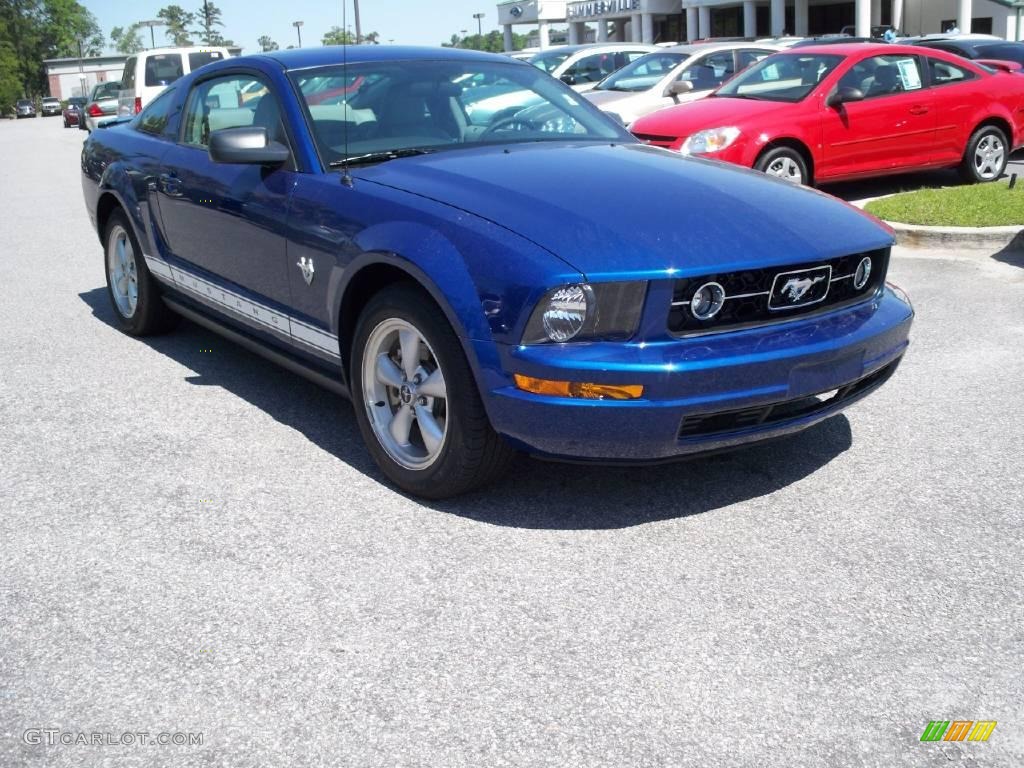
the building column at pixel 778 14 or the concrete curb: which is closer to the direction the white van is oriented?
the building column

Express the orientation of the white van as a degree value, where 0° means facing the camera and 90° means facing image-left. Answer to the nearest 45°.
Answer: approximately 225°

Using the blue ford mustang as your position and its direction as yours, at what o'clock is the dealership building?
The dealership building is roughly at 8 o'clock from the blue ford mustang.

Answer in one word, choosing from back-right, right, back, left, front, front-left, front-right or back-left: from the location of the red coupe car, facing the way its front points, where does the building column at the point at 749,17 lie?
back-right

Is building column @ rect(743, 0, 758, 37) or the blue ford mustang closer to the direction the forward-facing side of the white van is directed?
the building column

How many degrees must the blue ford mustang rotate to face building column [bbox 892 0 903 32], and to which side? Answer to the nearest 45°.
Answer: approximately 135° to its left

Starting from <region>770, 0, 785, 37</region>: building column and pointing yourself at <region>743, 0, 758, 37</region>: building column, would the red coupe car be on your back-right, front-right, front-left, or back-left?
back-left

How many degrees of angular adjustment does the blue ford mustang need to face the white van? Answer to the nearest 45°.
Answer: approximately 135° to its left

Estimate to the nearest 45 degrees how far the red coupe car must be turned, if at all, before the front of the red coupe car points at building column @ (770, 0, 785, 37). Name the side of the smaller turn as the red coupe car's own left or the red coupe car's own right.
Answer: approximately 135° to the red coupe car's own right

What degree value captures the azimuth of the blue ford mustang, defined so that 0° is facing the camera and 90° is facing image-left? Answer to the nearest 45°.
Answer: approximately 315°
